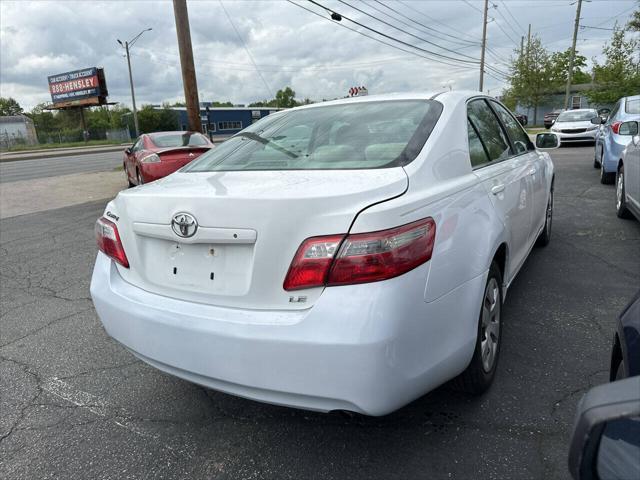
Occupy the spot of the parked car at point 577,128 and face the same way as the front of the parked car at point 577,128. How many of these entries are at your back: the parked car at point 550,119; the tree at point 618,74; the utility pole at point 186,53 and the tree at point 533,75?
3

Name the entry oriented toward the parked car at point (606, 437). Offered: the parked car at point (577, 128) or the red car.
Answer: the parked car at point (577, 128)

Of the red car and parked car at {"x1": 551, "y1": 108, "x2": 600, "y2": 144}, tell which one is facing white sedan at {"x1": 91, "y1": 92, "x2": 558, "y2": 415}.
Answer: the parked car

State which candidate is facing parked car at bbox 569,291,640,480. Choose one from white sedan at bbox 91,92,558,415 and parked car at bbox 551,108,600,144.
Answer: parked car at bbox 551,108,600,144

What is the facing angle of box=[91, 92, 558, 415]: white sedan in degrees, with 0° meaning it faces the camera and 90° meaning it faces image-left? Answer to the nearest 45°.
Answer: approximately 225°

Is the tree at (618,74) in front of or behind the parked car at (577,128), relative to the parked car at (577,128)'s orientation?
behind

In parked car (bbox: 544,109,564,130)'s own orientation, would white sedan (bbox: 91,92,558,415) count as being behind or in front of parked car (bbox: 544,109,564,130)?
in front

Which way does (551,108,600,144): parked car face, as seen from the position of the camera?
facing the viewer

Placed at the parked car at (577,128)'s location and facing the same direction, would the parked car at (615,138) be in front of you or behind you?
in front

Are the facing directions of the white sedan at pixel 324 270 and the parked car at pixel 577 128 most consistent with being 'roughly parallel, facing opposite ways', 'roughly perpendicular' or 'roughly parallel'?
roughly parallel, facing opposite ways

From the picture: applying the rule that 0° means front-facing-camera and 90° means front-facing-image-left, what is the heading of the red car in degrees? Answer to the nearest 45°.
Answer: approximately 135°

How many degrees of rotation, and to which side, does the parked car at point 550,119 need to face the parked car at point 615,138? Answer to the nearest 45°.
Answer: approximately 45° to its left

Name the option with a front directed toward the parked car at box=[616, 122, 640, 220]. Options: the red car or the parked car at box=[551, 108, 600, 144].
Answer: the parked car at box=[551, 108, 600, 144]

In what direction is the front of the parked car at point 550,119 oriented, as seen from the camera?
facing the viewer and to the left of the viewer

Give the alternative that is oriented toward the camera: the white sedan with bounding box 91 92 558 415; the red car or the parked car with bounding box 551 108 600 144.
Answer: the parked car

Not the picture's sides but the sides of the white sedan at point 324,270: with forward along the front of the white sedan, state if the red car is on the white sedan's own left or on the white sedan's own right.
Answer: on the white sedan's own left

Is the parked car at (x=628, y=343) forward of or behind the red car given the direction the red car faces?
behind

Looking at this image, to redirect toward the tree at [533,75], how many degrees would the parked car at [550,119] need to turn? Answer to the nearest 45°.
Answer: approximately 135° to its right

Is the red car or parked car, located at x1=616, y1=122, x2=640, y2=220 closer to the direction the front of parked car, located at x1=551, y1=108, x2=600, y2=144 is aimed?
the parked car
